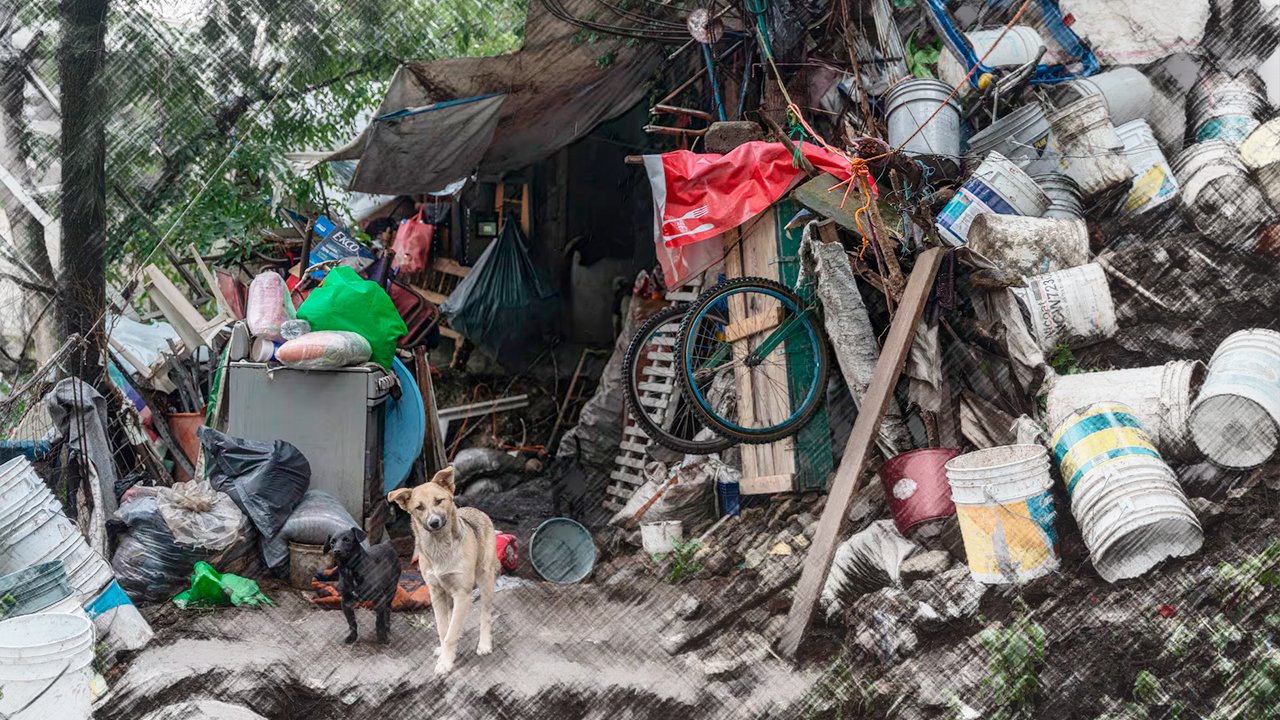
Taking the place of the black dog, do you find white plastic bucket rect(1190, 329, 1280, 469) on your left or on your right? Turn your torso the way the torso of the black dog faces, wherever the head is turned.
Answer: on your left

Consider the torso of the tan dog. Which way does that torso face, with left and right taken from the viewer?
facing the viewer and to the left of the viewer

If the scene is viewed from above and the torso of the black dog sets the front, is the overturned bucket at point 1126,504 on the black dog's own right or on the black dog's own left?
on the black dog's own left

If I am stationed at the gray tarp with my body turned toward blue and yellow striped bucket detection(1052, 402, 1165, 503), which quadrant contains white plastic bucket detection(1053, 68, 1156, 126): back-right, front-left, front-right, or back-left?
front-left

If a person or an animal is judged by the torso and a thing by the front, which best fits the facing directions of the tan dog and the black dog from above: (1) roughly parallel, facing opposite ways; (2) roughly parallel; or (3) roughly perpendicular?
roughly parallel

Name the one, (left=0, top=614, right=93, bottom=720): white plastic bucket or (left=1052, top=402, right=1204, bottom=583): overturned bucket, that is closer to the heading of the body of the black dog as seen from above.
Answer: the white plastic bucket

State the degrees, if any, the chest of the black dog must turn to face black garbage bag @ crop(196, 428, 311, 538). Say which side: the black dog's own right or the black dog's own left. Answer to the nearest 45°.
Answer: approximately 135° to the black dog's own right
